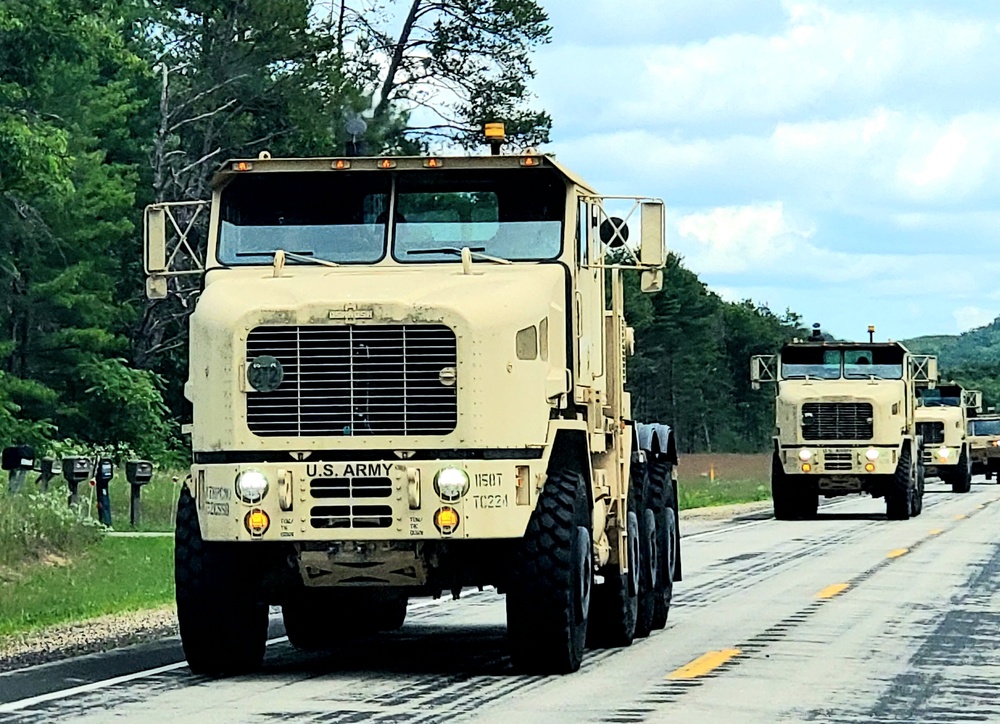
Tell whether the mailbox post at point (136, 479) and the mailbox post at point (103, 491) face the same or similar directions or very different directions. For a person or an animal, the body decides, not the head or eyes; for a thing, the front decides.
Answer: same or similar directions

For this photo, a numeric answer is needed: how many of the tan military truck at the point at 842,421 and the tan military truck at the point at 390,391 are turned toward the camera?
2

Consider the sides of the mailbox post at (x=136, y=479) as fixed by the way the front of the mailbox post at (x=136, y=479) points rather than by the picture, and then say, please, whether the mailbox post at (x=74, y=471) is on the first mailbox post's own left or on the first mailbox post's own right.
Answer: on the first mailbox post's own right

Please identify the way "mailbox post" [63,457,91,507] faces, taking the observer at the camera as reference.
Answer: facing the viewer and to the right of the viewer

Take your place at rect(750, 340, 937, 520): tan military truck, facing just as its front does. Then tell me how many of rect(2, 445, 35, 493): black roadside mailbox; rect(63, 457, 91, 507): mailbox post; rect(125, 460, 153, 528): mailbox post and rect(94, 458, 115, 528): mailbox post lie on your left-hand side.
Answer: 0

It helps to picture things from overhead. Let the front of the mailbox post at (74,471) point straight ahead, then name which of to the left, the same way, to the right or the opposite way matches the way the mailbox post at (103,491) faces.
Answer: the same way

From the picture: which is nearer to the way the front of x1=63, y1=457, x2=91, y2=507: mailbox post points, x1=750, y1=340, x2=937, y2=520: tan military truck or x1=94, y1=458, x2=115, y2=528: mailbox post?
the tan military truck

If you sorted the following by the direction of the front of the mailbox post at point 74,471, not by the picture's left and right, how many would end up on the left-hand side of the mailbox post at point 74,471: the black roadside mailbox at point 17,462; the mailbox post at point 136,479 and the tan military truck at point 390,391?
1

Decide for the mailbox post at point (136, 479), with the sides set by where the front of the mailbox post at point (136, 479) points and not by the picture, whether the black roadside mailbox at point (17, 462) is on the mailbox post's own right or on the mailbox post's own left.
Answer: on the mailbox post's own right

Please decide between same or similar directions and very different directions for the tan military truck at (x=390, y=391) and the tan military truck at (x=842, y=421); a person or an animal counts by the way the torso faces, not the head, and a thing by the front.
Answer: same or similar directions

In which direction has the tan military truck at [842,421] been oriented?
toward the camera

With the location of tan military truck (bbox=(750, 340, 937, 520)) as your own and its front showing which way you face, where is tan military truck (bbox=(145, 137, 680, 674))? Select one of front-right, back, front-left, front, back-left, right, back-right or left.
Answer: front

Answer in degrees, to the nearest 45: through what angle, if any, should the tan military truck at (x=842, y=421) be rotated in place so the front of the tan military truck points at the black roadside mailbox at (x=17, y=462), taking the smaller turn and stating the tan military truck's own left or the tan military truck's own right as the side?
approximately 45° to the tan military truck's own right

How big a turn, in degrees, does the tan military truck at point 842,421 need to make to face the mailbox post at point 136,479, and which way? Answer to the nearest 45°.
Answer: approximately 45° to its right

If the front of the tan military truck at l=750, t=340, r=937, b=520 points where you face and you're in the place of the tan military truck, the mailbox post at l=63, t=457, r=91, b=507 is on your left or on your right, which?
on your right

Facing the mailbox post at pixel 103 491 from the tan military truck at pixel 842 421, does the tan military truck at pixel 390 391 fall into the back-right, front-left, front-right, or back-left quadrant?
front-left

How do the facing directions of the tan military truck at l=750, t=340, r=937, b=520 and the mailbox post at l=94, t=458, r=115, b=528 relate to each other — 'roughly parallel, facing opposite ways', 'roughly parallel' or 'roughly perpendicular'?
roughly perpendicular
